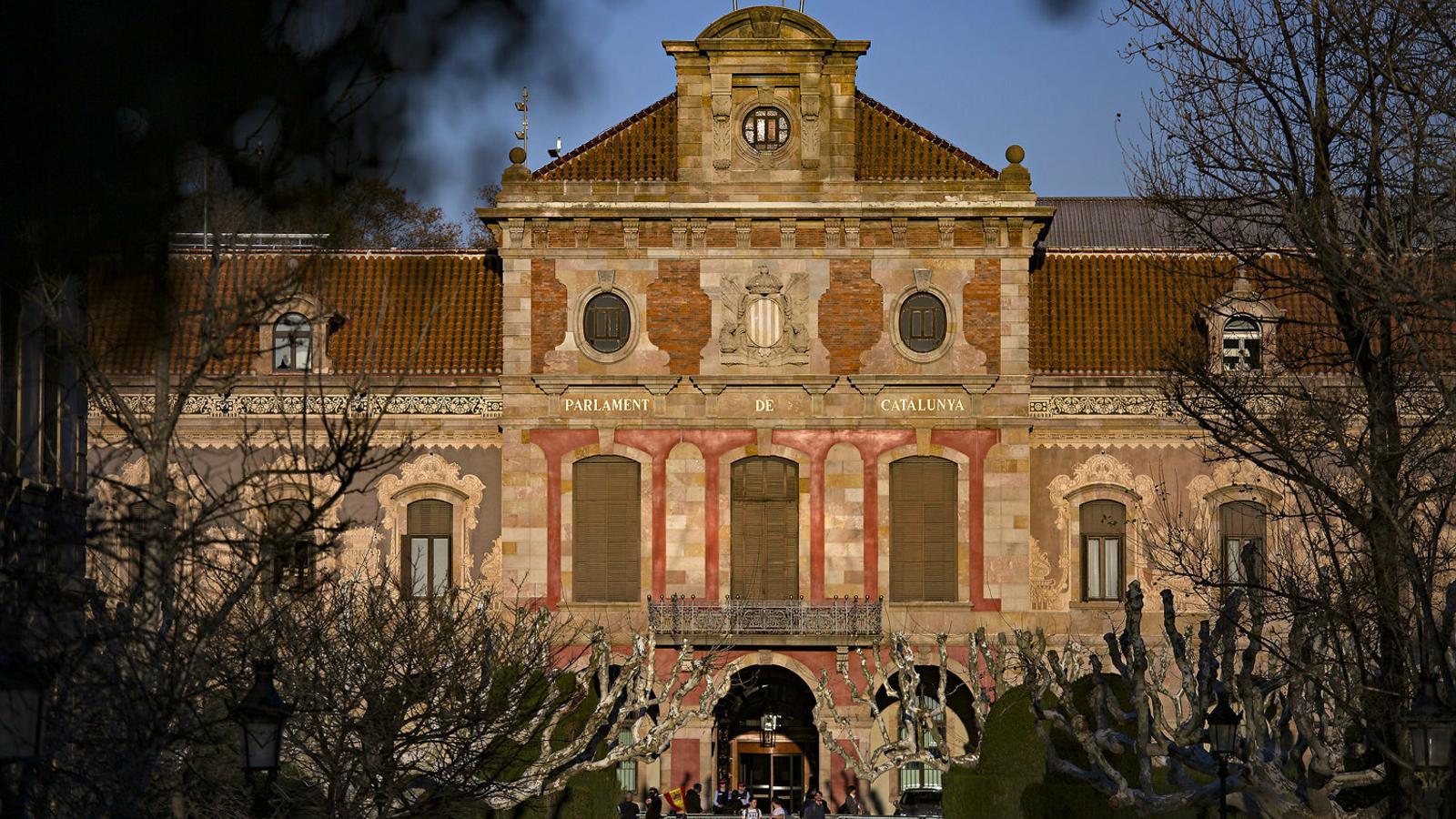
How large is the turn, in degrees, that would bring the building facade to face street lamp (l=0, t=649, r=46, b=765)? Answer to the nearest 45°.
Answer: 0° — it already faces it

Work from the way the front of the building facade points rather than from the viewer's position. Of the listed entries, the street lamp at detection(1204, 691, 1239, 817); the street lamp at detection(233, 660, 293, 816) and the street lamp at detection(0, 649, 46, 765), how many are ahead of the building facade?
3

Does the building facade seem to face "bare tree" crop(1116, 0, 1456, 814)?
yes

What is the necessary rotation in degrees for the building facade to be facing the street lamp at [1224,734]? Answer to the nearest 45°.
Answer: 0° — it already faces it

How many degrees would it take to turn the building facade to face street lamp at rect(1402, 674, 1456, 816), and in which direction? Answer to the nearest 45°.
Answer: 0° — it already faces it

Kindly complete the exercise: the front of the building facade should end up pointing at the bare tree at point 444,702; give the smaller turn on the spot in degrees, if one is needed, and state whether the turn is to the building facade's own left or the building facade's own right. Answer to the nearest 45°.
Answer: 0° — it already faces it

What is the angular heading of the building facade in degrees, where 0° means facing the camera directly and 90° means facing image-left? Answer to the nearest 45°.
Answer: approximately 0°
